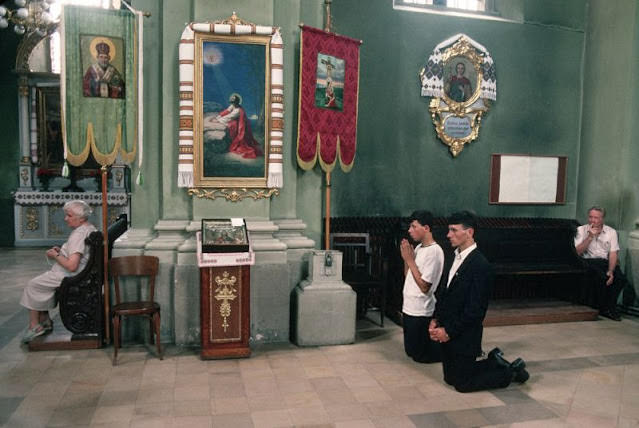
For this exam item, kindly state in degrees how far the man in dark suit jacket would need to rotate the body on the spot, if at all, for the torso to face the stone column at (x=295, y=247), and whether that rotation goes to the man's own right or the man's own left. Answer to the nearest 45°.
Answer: approximately 45° to the man's own right

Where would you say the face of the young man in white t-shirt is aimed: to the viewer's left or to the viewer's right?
to the viewer's left

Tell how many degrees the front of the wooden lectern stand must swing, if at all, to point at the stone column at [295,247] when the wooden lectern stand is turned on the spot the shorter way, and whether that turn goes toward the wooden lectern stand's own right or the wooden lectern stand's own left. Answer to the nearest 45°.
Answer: approximately 135° to the wooden lectern stand's own left

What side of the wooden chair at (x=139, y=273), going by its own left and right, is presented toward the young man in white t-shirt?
left

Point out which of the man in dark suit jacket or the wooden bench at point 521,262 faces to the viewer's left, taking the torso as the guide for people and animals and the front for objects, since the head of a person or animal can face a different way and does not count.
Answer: the man in dark suit jacket

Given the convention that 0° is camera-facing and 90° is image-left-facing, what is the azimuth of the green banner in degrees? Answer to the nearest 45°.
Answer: approximately 0°
